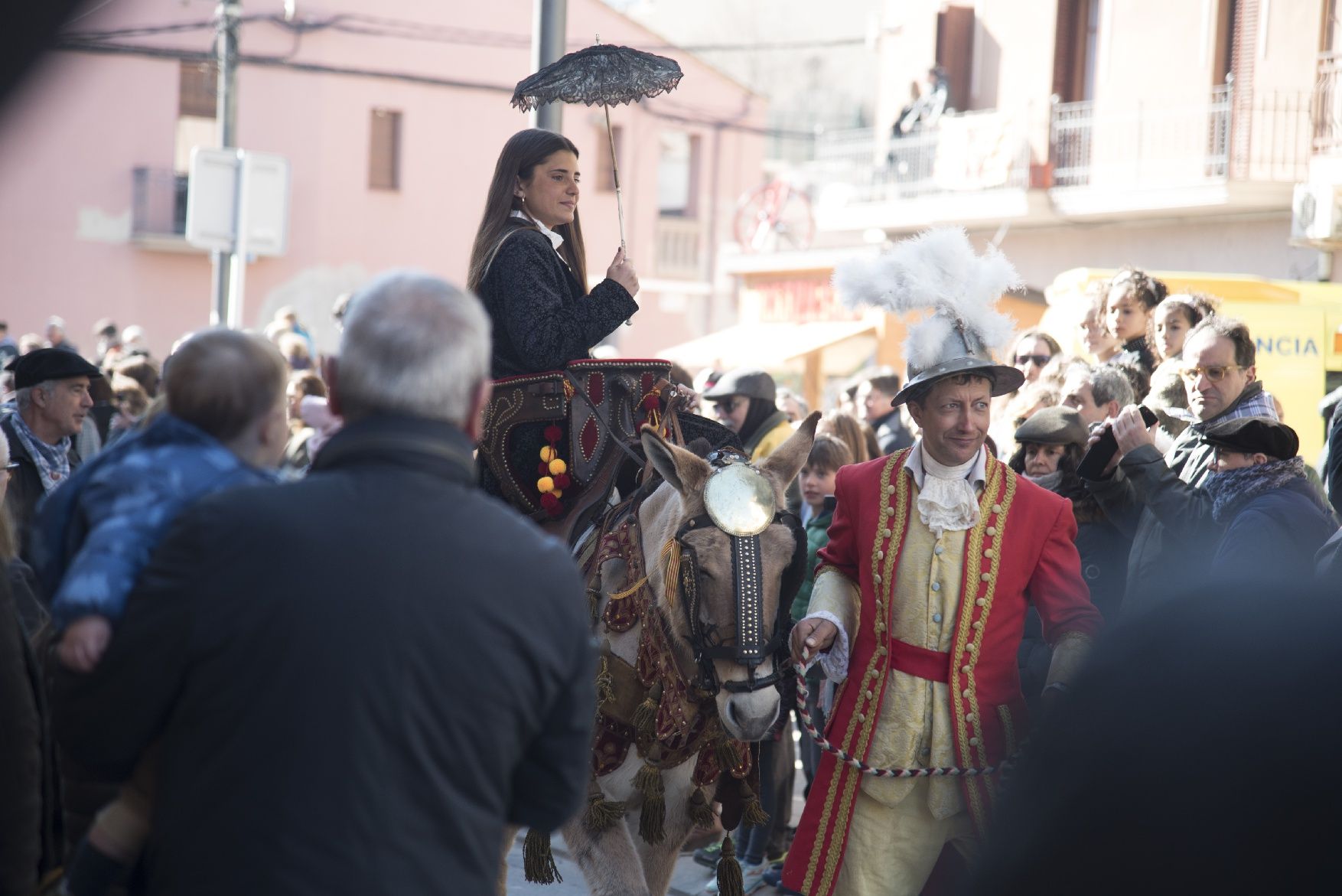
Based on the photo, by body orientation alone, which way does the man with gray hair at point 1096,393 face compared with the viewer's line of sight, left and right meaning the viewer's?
facing to the left of the viewer

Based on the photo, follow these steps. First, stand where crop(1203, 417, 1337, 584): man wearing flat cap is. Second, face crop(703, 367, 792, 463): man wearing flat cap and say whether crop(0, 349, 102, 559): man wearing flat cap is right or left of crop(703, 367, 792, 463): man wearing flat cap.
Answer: left

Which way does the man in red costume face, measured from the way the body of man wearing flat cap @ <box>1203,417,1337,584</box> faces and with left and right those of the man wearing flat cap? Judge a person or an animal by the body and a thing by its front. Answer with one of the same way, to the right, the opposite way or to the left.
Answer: to the left

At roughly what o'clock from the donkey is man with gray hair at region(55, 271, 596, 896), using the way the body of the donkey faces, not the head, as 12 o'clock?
The man with gray hair is roughly at 2 o'clock from the donkey.

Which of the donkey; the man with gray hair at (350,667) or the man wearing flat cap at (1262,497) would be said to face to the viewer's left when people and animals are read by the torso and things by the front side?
the man wearing flat cap

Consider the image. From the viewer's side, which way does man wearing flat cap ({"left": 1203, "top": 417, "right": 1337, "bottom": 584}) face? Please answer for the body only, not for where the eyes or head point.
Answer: to the viewer's left

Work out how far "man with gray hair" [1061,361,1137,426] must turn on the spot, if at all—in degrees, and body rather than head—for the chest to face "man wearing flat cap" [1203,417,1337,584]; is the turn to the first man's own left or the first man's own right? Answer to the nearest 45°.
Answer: approximately 90° to the first man's own left

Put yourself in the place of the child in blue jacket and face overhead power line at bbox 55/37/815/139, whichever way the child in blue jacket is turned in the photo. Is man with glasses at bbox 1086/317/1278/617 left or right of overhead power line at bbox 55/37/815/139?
right

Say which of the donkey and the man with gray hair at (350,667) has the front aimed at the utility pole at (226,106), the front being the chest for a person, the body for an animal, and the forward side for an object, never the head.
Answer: the man with gray hair

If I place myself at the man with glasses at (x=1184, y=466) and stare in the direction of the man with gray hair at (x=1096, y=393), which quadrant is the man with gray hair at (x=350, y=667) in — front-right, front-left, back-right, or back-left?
back-left

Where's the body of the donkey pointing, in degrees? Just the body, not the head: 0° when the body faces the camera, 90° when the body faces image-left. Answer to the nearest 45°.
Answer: approximately 315°

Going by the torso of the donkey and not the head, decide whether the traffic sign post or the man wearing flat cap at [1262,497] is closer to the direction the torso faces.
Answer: the man wearing flat cap

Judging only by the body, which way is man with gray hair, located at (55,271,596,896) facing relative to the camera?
away from the camera

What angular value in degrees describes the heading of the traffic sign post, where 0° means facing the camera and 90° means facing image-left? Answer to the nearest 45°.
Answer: approximately 180°
